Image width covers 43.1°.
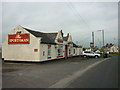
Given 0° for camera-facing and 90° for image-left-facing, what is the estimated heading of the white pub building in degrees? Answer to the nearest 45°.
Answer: approximately 315°
